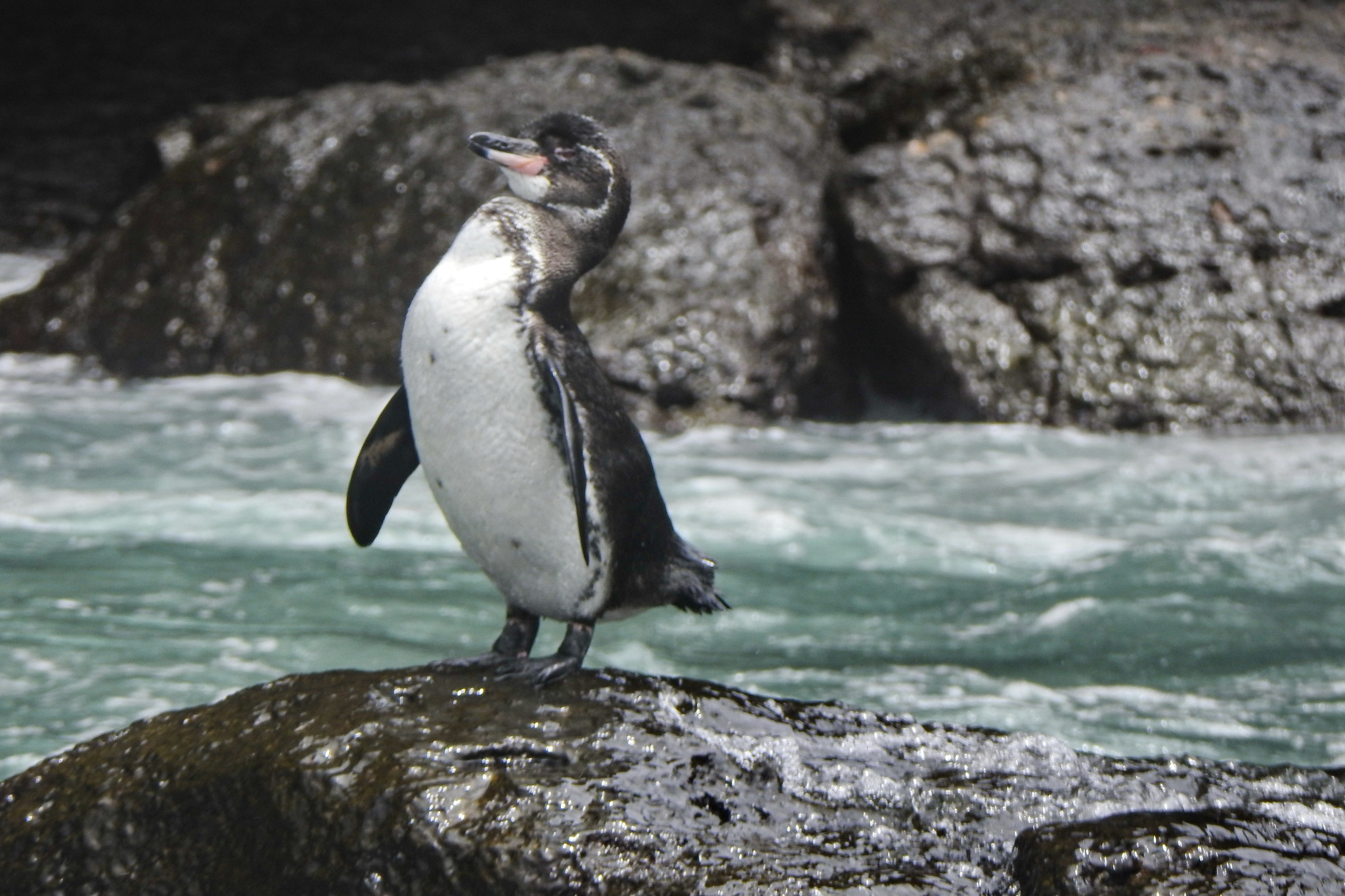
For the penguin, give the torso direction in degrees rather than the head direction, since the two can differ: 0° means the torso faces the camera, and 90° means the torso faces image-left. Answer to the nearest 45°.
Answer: approximately 45°
